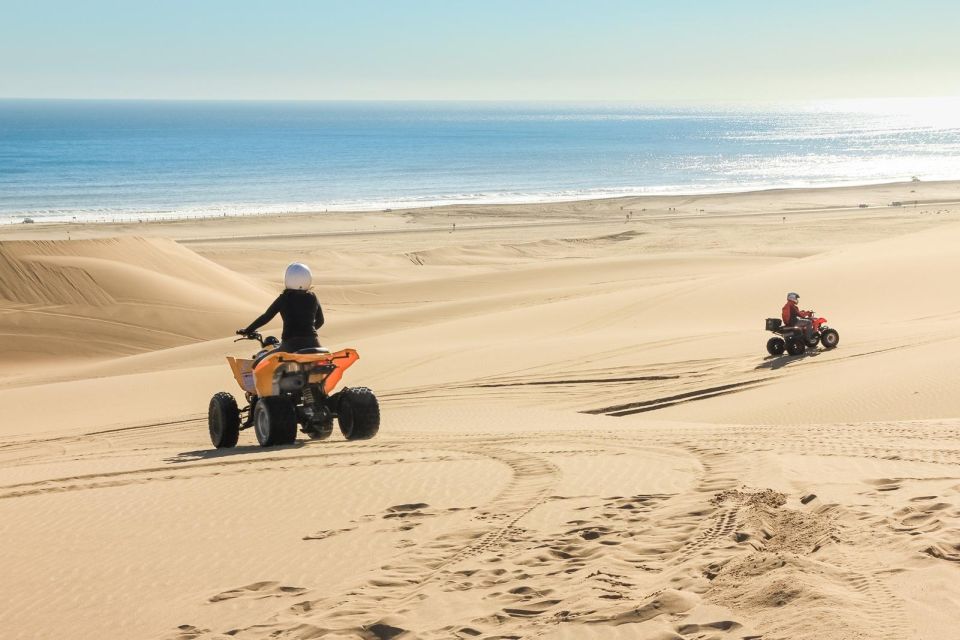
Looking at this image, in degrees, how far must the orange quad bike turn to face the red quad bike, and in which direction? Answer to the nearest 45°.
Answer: approximately 90° to its right

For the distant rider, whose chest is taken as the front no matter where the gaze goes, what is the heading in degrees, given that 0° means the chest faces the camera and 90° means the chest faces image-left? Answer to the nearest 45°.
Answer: approximately 270°

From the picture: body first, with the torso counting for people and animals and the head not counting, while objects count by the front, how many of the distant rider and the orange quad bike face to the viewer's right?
1

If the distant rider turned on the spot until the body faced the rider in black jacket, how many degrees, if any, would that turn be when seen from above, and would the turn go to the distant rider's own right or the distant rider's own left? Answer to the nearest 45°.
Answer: approximately 135° to the distant rider's own right

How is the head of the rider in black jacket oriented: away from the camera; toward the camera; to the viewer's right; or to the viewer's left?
away from the camera

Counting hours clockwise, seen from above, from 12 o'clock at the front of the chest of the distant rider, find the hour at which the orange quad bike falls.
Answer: The orange quad bike is roughly at 4 o'clock from the distant rider.

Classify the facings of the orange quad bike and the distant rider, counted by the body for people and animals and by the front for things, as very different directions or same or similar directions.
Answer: very different directions

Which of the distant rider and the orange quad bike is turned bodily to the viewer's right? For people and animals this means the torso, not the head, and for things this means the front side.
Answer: the distant rider

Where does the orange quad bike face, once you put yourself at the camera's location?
facing away from the viewer and to the left of the viewer
